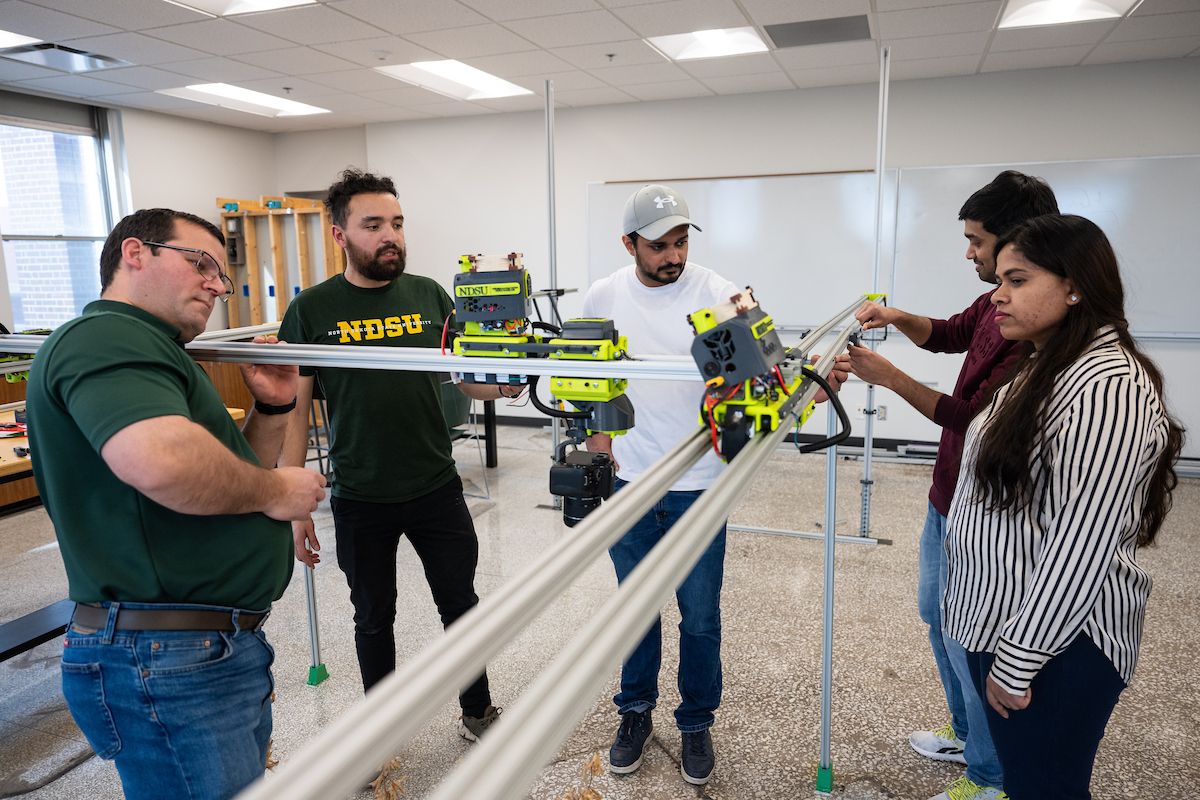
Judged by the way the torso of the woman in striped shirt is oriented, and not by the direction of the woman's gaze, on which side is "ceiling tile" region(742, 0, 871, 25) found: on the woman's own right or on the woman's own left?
on the woman's own right

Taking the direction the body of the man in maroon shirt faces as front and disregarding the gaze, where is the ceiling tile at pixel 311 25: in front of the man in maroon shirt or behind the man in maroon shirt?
in front

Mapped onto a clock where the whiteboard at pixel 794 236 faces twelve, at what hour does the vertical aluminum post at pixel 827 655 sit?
The vertical aluminum post is roughly at 12 o'clock from the whiteboard.

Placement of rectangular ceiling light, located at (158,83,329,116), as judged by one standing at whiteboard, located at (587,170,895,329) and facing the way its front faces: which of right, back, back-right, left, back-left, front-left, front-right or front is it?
right

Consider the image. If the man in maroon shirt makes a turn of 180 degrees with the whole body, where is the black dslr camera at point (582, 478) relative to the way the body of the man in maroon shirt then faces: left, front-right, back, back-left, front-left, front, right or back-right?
back-right

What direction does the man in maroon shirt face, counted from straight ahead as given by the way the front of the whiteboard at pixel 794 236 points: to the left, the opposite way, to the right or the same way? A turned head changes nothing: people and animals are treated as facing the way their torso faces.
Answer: to the right

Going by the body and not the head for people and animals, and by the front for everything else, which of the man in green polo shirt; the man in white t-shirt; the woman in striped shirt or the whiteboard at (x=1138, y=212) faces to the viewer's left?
the woman in striped shirt

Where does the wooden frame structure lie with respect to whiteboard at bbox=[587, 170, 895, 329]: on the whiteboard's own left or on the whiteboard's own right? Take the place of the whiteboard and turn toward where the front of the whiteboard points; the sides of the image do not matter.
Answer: on the whiteboard's own right

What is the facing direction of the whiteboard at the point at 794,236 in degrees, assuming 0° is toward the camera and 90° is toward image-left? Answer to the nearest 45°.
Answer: approximately 0°

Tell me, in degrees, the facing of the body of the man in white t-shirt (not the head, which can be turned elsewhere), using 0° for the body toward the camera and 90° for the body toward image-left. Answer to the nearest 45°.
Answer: approximately 0°

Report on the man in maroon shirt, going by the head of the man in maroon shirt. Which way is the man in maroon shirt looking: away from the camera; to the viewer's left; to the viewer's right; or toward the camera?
to the viewer's left

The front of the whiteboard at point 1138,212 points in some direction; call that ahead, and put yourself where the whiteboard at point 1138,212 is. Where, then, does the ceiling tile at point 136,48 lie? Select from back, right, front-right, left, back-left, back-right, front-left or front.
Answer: front-right

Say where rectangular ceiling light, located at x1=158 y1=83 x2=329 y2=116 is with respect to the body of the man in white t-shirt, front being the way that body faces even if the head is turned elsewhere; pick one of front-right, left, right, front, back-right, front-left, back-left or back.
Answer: back-right

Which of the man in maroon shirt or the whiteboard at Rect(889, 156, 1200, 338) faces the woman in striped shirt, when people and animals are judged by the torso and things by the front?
the whiteboard

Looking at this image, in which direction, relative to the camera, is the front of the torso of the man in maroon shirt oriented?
to the viewer's left
